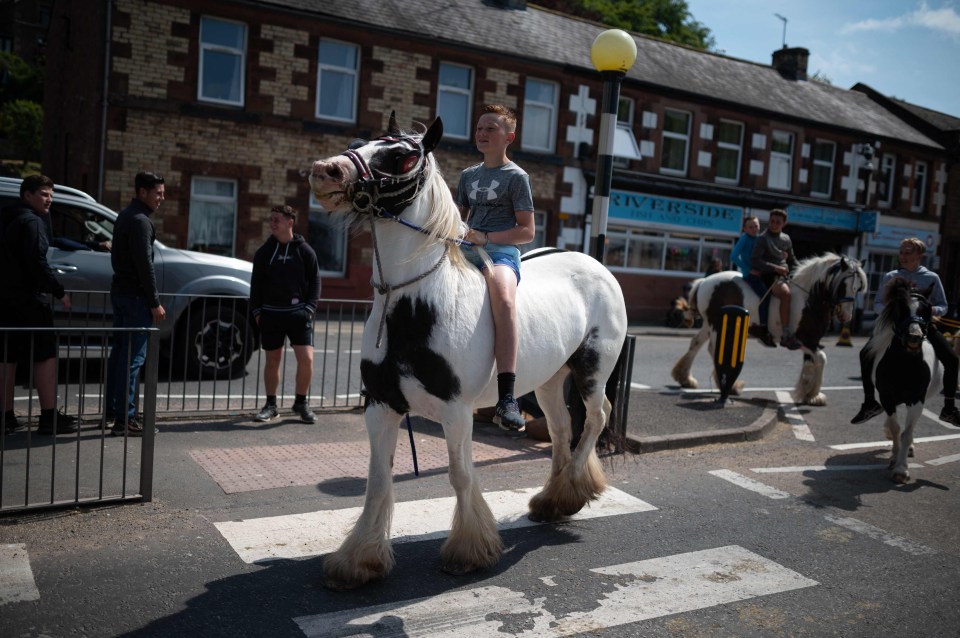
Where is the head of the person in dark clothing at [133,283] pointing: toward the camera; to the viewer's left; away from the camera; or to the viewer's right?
to the viewer's right

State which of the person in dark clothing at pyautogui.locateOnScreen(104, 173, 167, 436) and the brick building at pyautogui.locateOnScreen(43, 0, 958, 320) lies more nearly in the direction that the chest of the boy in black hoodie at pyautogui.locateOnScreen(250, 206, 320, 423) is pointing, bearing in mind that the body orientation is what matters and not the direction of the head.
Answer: the person in dark clothing

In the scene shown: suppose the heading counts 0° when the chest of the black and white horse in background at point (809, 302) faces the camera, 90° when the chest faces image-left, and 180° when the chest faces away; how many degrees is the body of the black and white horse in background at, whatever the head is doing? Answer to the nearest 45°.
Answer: approximately 270°

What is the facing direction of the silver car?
to the viewer's right

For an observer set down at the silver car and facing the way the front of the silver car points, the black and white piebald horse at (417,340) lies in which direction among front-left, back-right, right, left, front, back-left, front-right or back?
right

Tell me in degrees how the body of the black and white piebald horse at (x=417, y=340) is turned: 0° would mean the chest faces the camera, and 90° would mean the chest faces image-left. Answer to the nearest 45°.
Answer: approximately 45°

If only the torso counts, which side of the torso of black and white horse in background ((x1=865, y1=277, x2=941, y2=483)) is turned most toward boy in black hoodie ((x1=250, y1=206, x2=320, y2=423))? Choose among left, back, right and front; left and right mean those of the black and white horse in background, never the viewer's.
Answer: right

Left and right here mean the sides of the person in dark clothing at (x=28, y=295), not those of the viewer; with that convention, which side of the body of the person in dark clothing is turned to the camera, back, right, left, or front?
right

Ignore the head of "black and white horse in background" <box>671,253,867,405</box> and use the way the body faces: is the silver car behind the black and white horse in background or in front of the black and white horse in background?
behind

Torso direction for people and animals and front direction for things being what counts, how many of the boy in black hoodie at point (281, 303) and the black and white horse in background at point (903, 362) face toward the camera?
2
